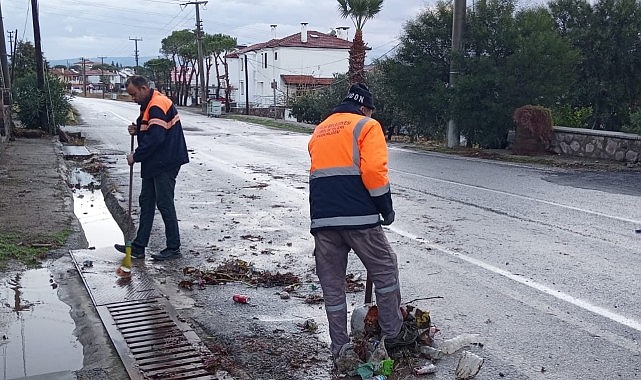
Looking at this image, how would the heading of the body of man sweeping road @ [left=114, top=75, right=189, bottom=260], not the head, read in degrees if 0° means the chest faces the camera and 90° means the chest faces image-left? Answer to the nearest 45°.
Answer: approximately 90°

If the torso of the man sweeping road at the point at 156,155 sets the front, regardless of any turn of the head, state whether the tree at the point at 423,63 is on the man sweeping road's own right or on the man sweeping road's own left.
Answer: on the man sweeping road's own right

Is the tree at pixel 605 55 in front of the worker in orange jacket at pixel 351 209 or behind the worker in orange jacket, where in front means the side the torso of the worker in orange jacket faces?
in front

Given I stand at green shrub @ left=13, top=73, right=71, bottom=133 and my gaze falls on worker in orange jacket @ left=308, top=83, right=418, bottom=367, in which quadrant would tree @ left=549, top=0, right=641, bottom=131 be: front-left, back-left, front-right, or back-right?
front-left

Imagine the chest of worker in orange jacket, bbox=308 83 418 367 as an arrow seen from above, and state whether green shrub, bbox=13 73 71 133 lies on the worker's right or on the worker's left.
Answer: on the worker's left

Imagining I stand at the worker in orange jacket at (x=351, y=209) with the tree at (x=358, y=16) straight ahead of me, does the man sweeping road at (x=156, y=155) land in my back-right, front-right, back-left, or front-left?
front-left

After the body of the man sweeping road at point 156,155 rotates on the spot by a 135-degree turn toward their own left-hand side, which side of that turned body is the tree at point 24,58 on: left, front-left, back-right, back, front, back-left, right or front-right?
back-left

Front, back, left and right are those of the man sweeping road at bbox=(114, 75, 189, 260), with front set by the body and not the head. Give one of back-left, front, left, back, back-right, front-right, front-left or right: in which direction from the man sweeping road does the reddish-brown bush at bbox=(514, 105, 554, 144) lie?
back-right

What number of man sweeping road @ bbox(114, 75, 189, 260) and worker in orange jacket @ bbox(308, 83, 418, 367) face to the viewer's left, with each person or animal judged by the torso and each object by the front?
1

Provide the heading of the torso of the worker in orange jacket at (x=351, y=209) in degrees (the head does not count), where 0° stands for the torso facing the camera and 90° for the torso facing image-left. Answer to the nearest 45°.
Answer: approximately 225°

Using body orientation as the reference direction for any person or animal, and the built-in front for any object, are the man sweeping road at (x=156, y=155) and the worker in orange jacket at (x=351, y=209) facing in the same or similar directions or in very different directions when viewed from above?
very different directions

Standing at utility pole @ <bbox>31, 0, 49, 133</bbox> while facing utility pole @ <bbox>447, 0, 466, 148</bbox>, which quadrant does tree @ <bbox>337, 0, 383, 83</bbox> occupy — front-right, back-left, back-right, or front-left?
front-left

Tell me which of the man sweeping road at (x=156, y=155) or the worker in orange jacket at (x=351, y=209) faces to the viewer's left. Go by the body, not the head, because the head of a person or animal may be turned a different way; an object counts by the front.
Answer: the man sweeping road
